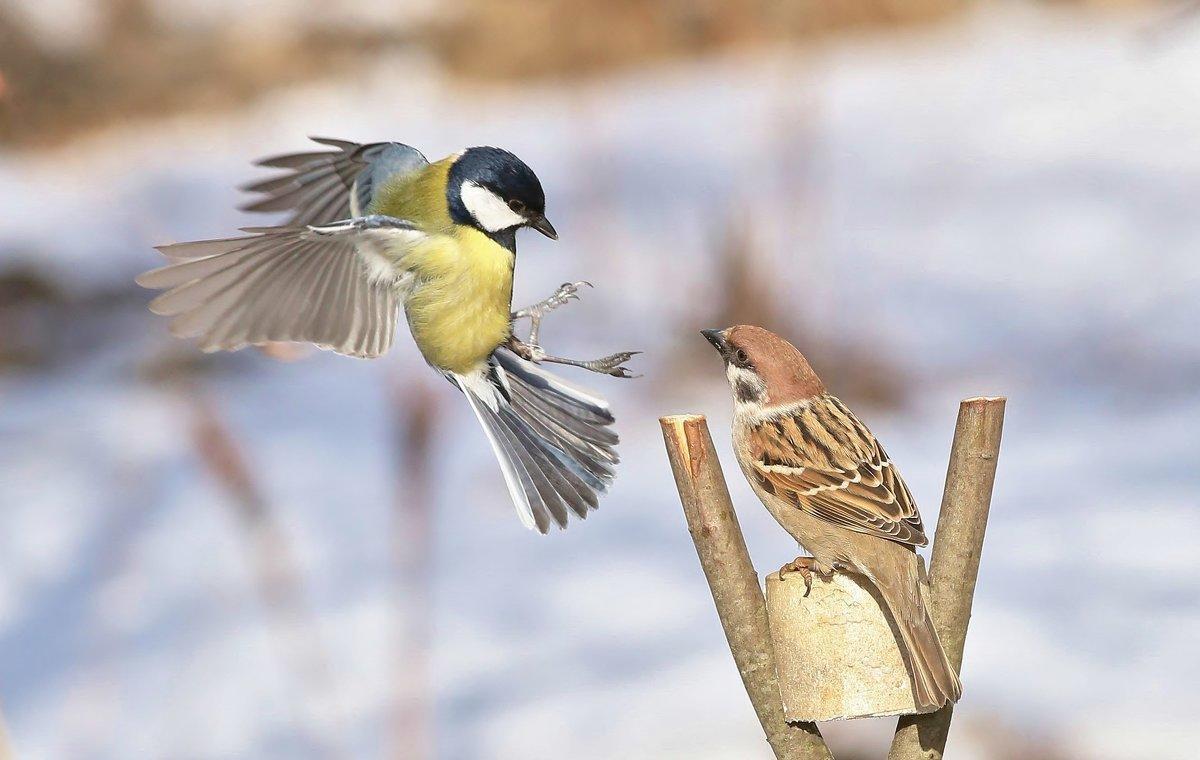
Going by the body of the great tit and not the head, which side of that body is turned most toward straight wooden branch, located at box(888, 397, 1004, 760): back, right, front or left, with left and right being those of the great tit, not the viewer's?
front

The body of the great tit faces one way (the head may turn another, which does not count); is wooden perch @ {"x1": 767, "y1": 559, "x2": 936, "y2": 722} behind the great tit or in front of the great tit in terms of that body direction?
in front

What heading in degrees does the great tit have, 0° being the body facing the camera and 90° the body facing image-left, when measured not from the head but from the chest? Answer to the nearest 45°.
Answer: approximately 270°
